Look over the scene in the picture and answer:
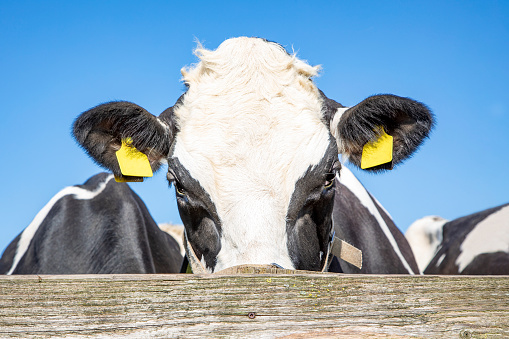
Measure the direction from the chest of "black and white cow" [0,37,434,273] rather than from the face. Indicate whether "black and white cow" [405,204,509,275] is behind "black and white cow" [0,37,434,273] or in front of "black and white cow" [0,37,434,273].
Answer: behind

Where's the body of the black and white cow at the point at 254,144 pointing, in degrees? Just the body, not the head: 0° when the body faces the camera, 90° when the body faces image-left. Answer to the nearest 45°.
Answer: approximately 0°
